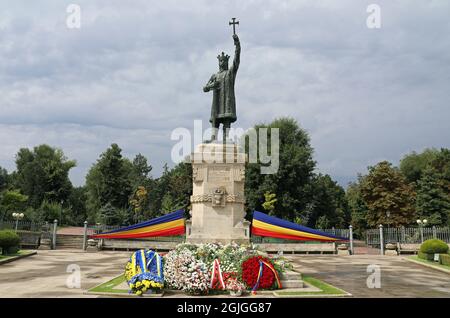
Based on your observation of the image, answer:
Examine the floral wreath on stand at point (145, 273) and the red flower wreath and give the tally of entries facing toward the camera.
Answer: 2

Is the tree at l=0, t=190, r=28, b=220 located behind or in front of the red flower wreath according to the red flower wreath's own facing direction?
behind

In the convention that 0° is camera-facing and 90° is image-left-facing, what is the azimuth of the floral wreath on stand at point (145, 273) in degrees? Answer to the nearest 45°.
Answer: approximately 0°

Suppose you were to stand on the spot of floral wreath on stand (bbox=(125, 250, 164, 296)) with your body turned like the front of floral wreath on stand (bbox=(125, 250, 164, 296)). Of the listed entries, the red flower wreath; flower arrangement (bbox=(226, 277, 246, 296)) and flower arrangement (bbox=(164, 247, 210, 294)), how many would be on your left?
3

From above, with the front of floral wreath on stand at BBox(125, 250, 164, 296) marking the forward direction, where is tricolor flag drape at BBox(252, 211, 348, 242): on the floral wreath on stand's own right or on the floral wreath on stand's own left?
on the floral wreath on stand's own left

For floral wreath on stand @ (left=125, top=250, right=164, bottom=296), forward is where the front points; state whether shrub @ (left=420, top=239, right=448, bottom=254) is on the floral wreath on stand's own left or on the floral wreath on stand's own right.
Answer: on the floral wreath on stand's own left

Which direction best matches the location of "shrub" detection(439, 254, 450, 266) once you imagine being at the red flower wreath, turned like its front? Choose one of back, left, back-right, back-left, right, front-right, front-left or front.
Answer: back-left

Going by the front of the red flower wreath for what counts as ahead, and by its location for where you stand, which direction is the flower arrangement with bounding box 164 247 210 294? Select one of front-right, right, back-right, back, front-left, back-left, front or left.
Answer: right

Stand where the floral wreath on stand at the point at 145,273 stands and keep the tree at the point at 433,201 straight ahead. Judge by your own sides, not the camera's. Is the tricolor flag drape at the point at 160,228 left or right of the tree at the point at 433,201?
left

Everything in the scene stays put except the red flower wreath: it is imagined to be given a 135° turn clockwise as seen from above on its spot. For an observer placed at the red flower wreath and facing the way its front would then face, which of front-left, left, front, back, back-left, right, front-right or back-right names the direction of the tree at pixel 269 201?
front-right

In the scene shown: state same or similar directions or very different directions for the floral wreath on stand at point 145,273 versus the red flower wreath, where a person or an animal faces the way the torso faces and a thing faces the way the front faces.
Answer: same or similar directions

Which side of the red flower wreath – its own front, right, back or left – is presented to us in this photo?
front
